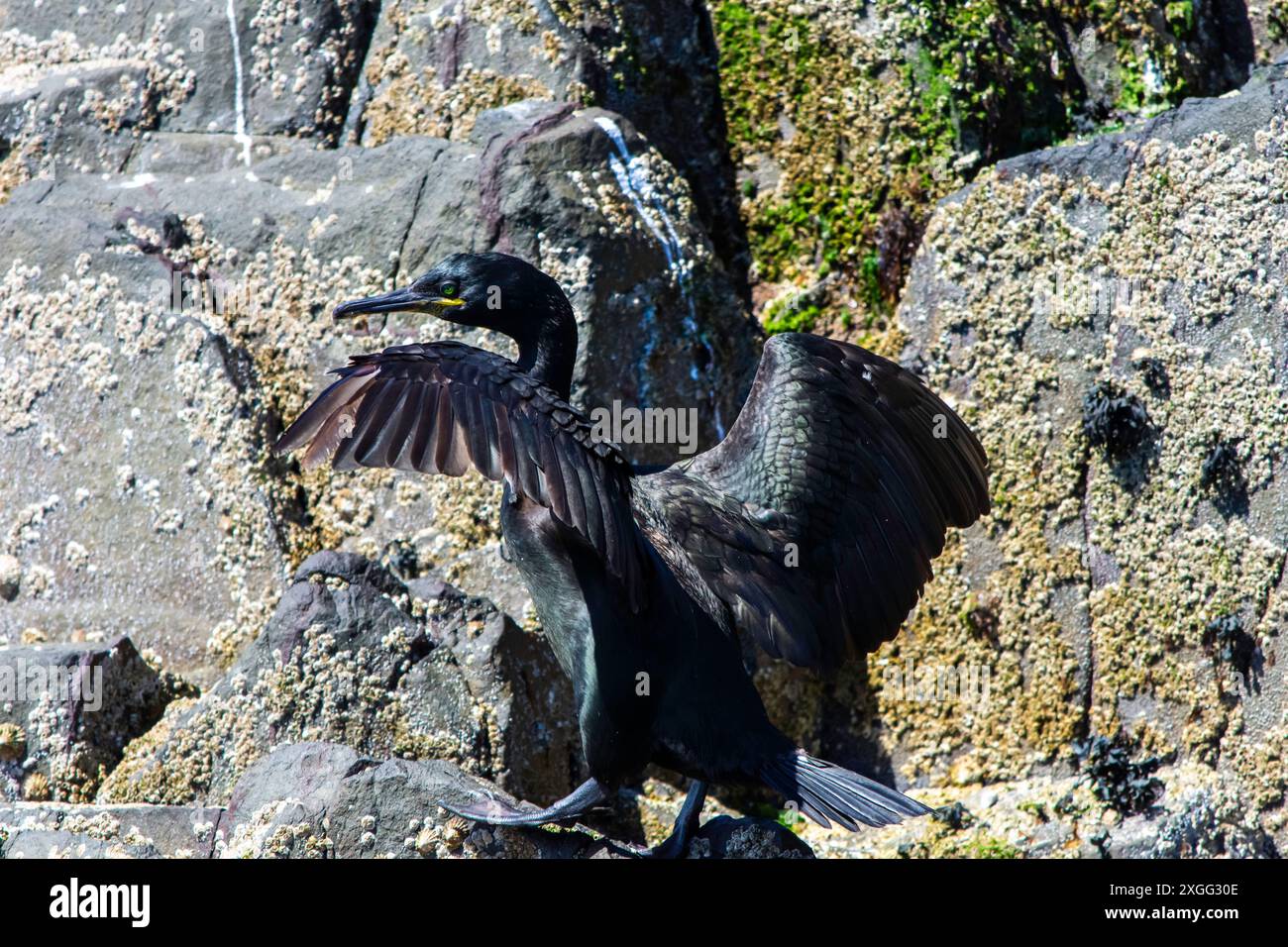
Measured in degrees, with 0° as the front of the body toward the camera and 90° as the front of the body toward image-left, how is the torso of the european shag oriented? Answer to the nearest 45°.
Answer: approximately 90°
